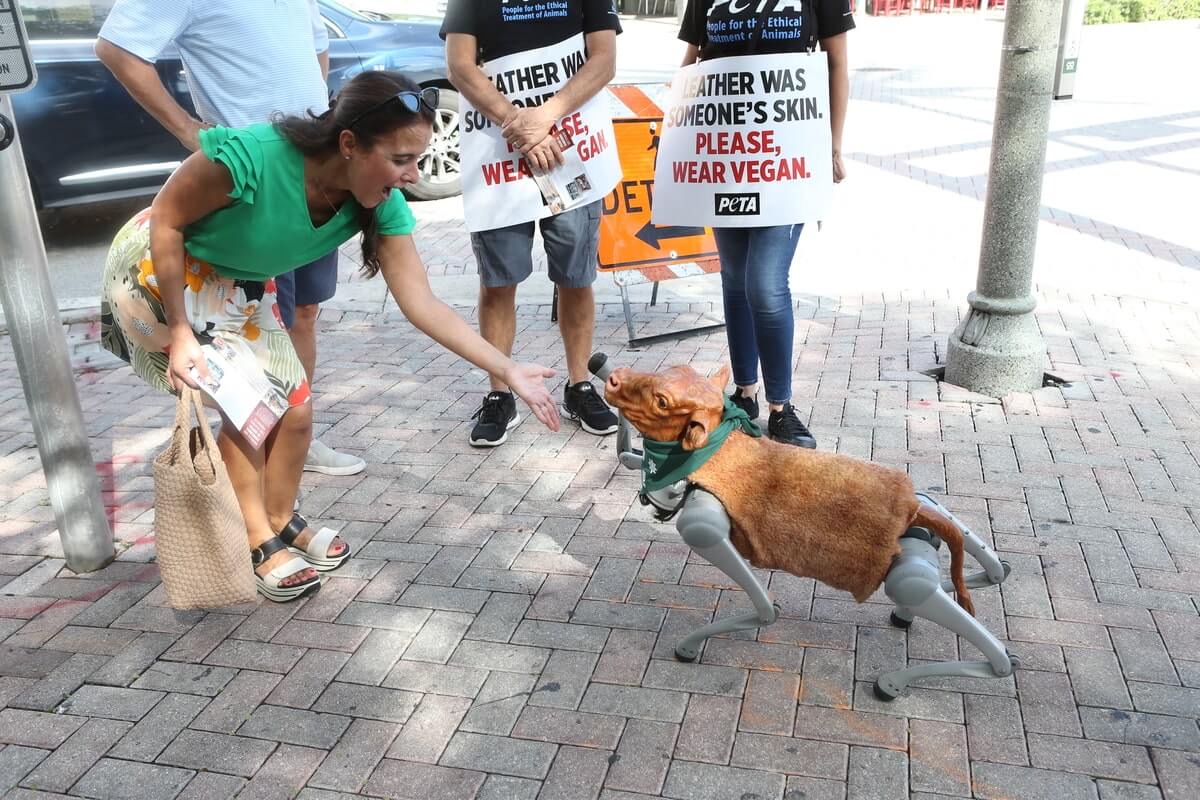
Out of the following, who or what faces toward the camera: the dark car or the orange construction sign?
the orange construction sign

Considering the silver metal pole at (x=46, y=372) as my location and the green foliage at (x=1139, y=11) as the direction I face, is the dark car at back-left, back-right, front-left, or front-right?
front-left

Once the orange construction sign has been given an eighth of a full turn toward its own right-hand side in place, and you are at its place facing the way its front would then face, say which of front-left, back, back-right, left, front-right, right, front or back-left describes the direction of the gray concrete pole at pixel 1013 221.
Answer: left

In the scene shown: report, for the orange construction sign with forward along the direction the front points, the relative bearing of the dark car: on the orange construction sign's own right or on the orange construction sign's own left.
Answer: on the orange construction sign's own right

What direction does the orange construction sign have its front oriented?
toward the camera

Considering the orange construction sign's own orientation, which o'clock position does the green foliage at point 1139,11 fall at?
The green foliage is roughly at 7 o'clock from the orange construction sign.

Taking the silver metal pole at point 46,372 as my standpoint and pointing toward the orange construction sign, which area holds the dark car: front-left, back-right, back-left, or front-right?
front-left
